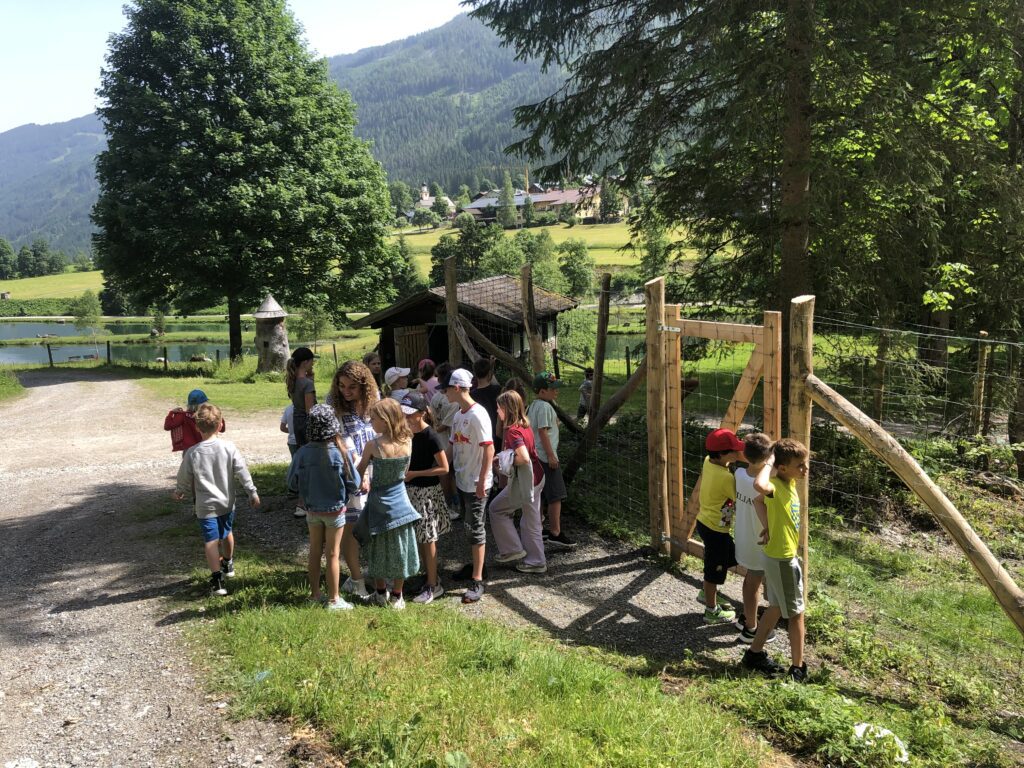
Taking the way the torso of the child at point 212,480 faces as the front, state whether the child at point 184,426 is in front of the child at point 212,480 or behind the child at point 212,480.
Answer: in front

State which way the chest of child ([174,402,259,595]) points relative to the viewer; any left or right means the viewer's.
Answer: facing away from the viewer

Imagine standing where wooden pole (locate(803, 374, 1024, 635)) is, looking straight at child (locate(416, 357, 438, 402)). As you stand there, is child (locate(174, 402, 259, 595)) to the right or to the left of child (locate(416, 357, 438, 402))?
left

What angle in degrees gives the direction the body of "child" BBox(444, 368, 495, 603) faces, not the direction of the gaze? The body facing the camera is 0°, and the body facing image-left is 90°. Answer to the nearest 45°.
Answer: approximately 45°

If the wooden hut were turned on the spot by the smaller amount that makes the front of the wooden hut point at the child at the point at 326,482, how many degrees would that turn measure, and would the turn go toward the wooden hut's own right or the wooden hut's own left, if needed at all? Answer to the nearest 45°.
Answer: approximately 45° to the wooden hut's own left
